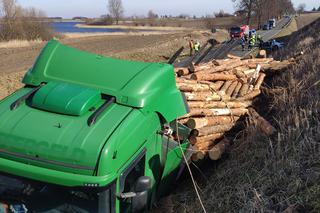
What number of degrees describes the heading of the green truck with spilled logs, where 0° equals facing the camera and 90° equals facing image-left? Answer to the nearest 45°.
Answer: approximately 45°
